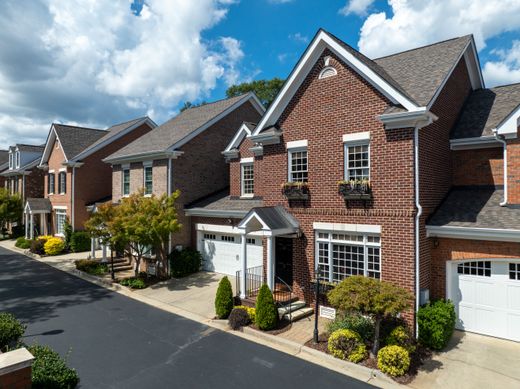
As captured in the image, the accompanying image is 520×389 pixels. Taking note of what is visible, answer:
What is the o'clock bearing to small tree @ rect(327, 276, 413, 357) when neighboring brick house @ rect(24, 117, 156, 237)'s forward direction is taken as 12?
The small tree is roughly at 10 o'clock from the neighboring brick house.

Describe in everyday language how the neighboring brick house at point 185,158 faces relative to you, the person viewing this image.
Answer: facing the viewer and to the left of the viewer

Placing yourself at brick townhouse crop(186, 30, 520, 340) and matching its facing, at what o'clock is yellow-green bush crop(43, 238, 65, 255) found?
The yellow-green bush is roughly at 2 o'clock from the brick townhouse.

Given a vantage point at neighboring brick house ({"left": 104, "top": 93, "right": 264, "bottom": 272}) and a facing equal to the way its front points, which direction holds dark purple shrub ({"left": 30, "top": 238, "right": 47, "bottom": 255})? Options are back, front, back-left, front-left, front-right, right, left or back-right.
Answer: right

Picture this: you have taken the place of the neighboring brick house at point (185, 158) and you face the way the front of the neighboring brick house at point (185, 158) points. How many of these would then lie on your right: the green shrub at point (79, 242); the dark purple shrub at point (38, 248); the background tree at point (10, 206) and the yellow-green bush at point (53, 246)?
4

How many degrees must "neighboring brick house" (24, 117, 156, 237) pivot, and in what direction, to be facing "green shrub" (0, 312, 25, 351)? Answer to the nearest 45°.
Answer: approximately 45° to its left

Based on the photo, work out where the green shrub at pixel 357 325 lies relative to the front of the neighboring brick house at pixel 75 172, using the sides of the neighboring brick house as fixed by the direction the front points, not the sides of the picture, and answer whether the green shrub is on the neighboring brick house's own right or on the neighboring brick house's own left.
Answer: on the neighboring brick house's own left

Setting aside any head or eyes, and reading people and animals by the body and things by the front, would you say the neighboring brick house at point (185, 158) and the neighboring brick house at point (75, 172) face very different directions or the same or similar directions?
same or similar directions

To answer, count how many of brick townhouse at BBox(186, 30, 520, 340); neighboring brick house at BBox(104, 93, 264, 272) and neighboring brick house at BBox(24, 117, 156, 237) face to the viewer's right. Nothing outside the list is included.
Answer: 0

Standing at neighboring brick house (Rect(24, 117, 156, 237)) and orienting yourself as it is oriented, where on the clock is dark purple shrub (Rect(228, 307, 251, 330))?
The dark purple shrub is roughly at 10 o'clock from the neighboring brick house.
